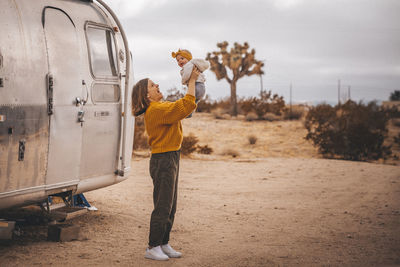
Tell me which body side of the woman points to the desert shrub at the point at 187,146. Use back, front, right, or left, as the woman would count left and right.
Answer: left

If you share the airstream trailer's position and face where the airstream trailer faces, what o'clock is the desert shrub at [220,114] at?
The desert shrub is roughly at 11 o'clock from the airstream trailer.

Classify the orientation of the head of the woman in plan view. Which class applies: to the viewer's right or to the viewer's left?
to the viewer's right

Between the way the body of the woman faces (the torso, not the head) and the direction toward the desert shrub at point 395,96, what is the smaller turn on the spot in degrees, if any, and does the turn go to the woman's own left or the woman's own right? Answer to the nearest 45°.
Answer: approximately 45° to the woman's own left

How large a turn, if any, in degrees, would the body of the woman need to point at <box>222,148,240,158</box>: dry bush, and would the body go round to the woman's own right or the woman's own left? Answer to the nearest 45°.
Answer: approximately 90° to the woman's own left

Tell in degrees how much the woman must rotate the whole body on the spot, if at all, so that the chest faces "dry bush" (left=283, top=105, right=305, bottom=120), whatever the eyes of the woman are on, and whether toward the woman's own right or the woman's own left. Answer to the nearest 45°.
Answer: approximately 90° to the woman's own left

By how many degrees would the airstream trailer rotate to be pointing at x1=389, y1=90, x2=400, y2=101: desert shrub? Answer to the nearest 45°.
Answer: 0° — it already faces it

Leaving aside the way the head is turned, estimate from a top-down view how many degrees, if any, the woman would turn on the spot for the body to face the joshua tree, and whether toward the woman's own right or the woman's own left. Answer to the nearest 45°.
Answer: approximately 90° to the woman's own left

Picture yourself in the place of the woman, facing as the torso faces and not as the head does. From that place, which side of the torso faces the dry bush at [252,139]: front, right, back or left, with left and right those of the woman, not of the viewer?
left

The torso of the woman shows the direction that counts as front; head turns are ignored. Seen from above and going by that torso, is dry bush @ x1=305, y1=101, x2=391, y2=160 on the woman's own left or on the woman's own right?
on the woman's own left

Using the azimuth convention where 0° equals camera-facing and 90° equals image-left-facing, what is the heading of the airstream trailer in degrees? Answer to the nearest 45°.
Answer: approximately 225°

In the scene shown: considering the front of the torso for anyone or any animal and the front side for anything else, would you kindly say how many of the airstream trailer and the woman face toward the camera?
0

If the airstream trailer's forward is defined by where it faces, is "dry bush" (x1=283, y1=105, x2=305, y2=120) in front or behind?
in front

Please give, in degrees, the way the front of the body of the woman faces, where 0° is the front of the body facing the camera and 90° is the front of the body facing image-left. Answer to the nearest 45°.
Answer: approximately 270°

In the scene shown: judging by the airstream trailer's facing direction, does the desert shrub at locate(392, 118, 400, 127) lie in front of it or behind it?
in front

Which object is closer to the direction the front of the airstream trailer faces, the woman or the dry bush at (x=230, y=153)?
the dry bush
